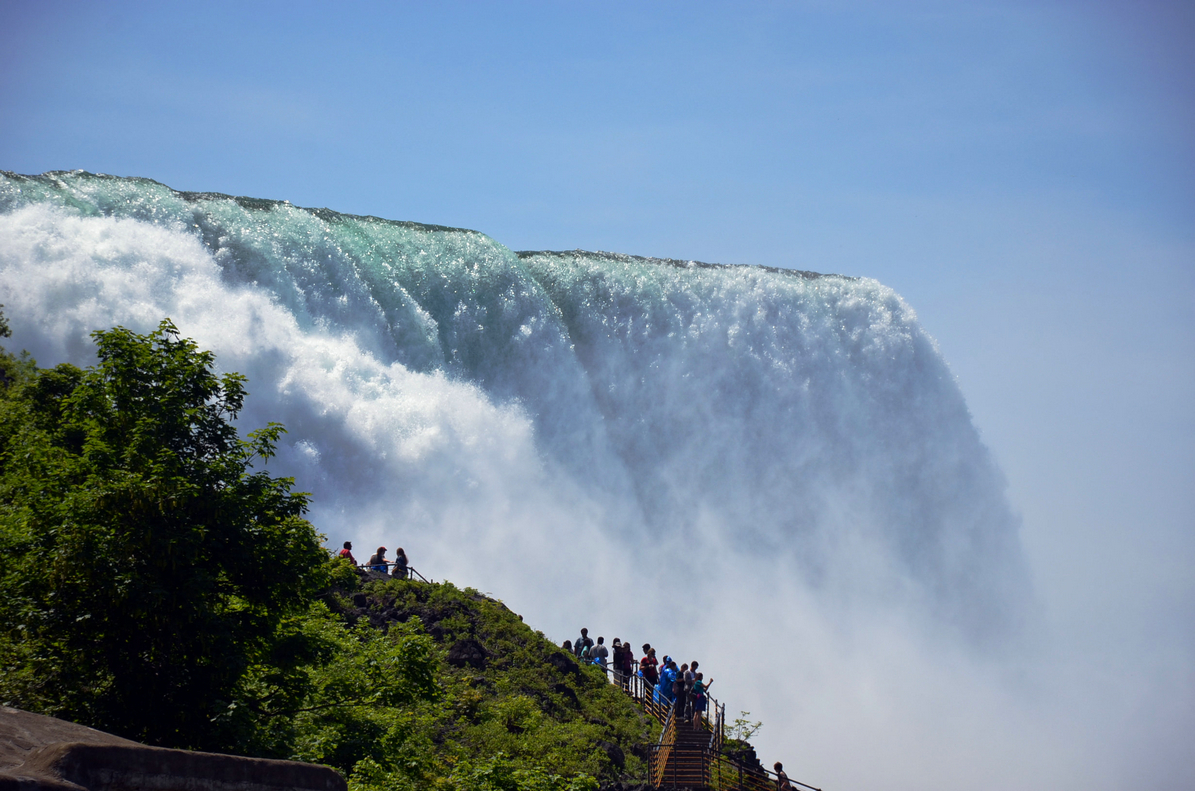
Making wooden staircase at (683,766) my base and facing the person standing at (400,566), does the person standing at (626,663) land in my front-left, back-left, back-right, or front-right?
front-right

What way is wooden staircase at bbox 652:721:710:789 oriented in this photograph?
toward the camera

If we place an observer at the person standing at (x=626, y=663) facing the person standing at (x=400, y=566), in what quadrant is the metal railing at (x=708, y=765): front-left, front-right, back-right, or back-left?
back-left

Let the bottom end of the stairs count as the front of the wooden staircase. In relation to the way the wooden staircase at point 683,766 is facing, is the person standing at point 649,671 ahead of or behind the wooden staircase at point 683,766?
behind

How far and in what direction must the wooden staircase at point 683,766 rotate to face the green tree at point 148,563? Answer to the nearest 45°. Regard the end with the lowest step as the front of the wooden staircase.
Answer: approximately 45° to its right

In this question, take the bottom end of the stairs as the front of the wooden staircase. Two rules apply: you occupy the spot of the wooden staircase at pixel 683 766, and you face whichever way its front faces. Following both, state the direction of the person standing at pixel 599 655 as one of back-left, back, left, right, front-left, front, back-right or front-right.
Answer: back-right

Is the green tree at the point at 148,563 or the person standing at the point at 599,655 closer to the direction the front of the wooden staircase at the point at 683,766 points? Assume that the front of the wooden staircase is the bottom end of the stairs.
the green tree

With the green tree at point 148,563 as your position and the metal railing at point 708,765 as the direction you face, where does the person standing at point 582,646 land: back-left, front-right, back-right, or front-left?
front-left

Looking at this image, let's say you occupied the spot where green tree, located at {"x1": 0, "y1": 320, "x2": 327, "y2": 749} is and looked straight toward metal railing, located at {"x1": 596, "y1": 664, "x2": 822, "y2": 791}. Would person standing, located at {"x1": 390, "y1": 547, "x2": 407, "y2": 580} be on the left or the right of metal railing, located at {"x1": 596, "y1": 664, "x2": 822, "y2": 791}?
left
